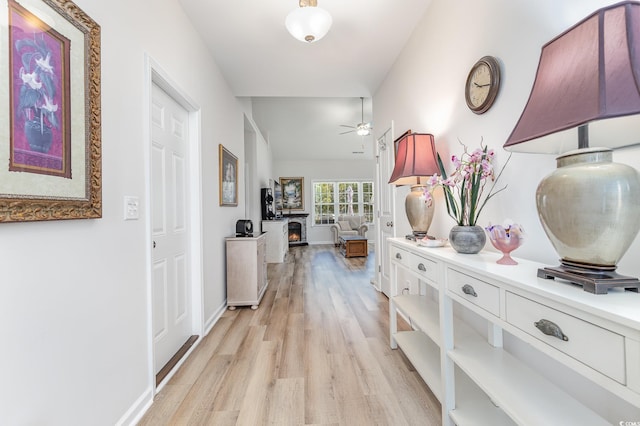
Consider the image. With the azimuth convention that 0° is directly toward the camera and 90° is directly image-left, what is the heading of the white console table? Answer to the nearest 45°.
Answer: approximately 45°

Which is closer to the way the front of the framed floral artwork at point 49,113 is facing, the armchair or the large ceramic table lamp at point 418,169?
the large ceramic table lamp

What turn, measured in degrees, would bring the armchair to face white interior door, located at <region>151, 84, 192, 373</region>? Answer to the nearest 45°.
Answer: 0° — it already faces it

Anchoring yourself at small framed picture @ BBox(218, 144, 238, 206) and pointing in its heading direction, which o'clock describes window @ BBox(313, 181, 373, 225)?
The window is roughly at 10 o'clock from the small framed picture.

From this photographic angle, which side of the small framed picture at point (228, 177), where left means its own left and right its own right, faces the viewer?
right

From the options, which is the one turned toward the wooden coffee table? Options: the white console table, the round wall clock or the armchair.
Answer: the armchair

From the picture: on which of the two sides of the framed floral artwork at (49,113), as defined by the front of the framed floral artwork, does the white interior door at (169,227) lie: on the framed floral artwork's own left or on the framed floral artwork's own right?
on the framed floral artwork's own left

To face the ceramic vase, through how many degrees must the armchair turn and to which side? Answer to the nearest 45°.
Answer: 0° — it already faces it

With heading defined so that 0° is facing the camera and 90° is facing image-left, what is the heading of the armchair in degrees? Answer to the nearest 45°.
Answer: approximately 0°

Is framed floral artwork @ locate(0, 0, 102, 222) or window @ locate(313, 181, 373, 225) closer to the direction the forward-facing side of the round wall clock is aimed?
the framed floral artwork

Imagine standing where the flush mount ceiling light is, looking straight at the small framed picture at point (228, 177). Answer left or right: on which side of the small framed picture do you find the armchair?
right
